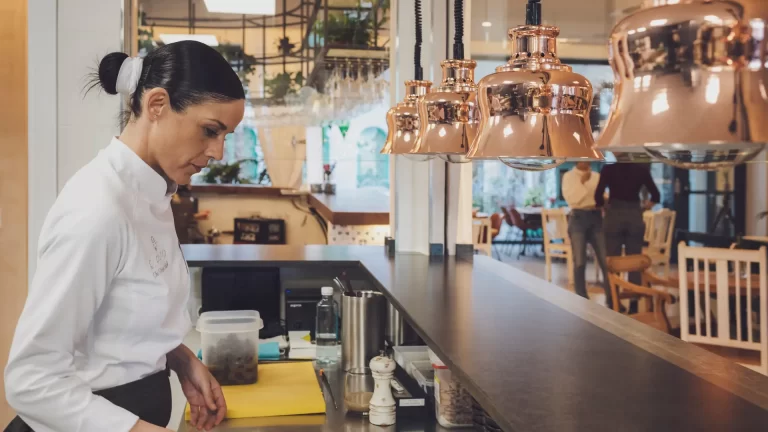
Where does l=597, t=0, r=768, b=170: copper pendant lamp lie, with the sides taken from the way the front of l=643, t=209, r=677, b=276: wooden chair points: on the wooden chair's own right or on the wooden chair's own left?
on the wooden chair's own left

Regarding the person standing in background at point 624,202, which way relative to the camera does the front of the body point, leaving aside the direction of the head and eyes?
away from the camera

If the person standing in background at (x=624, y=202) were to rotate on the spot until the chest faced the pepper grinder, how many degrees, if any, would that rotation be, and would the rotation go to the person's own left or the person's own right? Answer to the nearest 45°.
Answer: approximately 180°

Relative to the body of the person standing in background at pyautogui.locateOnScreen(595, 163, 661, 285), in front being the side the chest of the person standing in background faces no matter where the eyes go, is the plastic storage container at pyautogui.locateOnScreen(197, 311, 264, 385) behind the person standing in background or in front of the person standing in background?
behind

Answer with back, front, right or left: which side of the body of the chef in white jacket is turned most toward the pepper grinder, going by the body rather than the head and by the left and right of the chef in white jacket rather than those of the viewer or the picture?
front

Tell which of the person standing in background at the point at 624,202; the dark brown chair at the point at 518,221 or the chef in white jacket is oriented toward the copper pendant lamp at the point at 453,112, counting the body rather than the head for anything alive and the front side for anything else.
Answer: the chef in white jacket

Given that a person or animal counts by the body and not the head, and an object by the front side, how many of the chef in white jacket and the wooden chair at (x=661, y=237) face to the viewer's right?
1

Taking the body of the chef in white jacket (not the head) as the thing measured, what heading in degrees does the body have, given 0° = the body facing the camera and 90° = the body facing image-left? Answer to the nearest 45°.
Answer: approximately 270°

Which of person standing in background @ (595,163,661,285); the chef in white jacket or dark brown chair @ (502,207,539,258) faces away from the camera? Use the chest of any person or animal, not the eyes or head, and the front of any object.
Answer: the person standing in background

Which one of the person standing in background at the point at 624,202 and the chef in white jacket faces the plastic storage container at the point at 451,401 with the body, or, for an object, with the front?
the chef in white jacket

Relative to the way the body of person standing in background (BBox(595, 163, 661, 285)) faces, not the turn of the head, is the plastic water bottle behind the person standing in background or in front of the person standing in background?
behind

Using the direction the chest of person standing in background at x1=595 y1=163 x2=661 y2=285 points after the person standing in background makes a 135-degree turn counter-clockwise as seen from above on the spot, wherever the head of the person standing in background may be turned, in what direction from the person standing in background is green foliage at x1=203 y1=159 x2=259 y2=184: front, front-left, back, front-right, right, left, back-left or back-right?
front

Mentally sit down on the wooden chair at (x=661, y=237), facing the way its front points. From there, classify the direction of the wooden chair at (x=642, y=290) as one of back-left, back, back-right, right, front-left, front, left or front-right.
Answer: front-left

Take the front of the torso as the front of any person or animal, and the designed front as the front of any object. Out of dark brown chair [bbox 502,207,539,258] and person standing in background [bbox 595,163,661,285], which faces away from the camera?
the person standing in background
